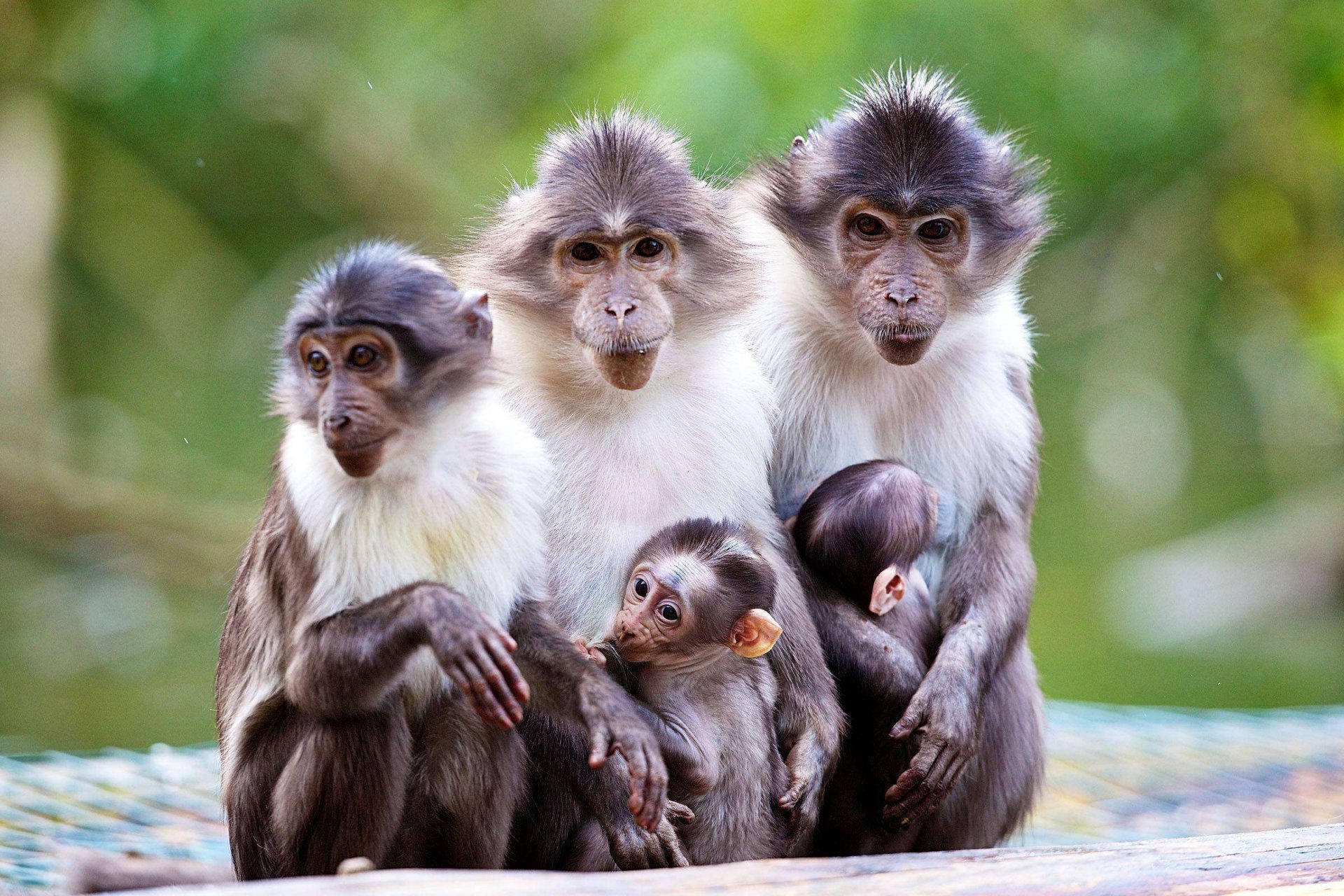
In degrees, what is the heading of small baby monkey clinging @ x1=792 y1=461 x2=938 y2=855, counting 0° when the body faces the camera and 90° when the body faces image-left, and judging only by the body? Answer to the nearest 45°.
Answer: approximately 225°

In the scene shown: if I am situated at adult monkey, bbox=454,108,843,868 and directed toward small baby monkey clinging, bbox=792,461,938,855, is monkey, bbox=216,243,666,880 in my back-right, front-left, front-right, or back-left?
back-right

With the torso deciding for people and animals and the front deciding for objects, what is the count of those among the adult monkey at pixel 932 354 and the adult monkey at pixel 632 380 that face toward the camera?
2

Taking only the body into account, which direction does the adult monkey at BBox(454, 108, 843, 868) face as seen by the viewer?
toward the camera

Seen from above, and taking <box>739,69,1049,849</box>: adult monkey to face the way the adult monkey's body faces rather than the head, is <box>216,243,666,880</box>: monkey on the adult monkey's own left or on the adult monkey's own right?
on the adult monkey's own right

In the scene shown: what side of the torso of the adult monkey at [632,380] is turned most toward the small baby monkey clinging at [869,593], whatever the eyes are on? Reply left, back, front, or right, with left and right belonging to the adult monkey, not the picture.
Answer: left

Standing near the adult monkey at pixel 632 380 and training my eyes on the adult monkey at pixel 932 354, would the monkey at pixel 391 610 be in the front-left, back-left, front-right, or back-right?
back-right

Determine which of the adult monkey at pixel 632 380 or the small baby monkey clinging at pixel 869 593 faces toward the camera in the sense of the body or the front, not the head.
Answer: the adult monkey
